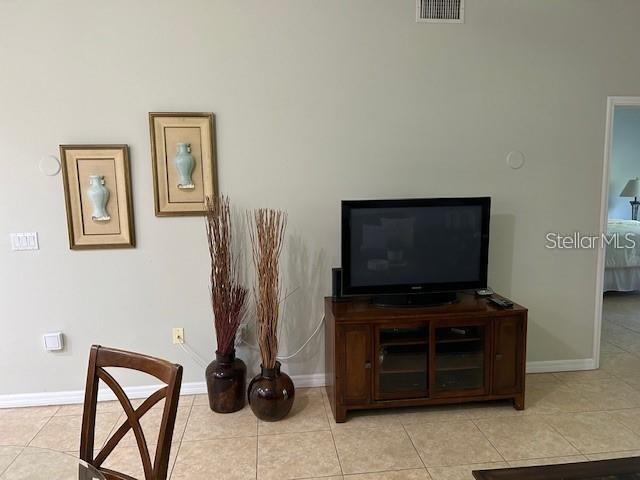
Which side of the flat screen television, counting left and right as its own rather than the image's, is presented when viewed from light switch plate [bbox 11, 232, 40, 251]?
right

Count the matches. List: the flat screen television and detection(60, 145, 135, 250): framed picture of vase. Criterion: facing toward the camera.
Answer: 2

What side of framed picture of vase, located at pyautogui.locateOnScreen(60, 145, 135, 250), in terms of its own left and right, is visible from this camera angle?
front

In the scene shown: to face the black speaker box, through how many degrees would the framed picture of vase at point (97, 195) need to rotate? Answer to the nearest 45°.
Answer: approximately 45° to its left

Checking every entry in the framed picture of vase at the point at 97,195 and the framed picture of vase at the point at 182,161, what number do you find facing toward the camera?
2

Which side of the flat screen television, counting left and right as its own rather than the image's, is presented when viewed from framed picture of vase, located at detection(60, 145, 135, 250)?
right

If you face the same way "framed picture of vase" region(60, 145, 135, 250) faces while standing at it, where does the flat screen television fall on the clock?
The flat screen television is roughly at 10 o'clock from the framed picture of vase.

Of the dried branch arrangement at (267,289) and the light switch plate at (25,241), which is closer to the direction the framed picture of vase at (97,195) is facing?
the dried branch arrangement

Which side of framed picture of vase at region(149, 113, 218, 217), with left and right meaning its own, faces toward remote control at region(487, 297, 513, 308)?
left

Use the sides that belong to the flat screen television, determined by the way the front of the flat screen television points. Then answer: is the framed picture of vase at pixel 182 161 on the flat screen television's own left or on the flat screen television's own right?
on the flat screen television's own right

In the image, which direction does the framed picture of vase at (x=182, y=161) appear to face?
toward the camera

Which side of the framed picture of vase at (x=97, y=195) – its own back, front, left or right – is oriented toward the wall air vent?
left

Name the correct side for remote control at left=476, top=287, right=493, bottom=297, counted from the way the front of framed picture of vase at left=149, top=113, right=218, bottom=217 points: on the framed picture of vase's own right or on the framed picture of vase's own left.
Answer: on the framed picture of vase's own left

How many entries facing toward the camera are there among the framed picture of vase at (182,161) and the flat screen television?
2

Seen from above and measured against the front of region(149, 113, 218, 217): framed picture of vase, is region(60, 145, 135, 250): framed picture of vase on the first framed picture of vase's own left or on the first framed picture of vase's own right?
on the first framed picture of vase's own right

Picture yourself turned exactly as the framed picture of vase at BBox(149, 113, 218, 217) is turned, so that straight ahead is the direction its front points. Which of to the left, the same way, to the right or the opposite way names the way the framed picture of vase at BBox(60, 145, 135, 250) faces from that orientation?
the same way

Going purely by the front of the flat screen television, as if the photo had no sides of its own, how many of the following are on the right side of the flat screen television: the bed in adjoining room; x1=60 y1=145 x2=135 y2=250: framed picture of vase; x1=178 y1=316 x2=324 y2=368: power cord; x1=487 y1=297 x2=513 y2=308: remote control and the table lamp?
2
